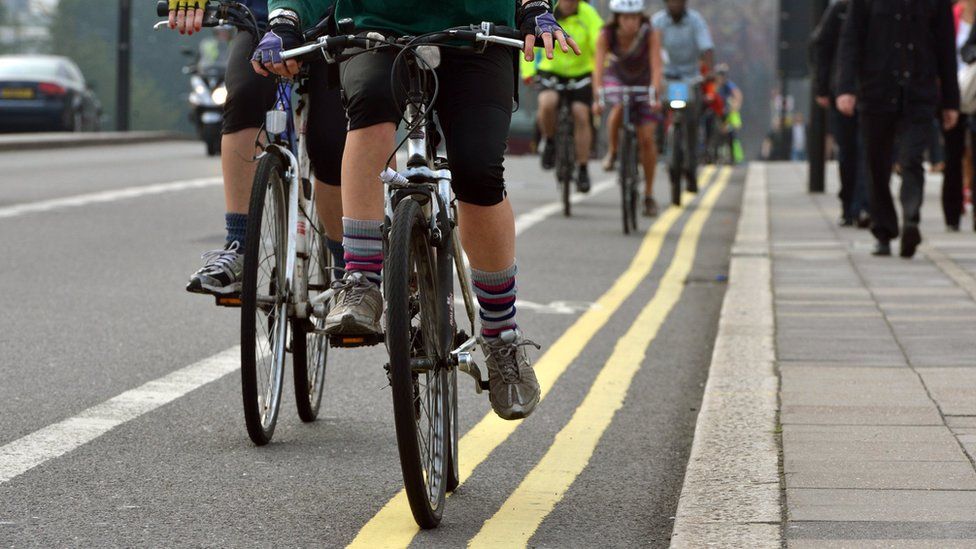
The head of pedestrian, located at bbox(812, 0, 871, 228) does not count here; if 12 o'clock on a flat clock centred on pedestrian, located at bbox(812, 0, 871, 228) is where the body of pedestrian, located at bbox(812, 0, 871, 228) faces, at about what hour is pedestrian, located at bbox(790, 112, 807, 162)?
pedestrian, located at bbox(790, 112, 807, 162) is roughly at 6 o'clock from pedestrian, located at bbox(812, 0, 871, 228).

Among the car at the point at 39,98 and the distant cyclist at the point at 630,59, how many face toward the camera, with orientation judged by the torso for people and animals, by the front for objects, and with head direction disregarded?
1

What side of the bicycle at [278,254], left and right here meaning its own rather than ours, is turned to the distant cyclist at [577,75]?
back

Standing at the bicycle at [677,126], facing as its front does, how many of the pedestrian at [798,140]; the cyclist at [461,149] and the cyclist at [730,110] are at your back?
2

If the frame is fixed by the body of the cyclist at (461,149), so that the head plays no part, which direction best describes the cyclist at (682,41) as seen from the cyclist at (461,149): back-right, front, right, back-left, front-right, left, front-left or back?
back

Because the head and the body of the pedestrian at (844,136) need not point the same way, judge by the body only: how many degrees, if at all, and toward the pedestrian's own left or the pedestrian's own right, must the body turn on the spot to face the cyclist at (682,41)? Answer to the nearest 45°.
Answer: approximately 180°

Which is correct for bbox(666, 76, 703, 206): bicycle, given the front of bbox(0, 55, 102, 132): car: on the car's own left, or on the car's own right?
on the car's own right

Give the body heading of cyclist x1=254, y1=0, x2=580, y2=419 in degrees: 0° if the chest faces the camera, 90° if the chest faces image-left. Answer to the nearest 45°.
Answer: approximately 0°

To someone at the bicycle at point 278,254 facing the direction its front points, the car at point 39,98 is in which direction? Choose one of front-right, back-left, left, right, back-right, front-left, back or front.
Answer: back

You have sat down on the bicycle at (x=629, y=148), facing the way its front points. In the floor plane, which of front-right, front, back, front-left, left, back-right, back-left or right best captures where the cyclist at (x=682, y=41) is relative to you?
back

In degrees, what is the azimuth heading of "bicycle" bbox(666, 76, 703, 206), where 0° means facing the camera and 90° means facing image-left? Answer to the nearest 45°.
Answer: approximately 0°

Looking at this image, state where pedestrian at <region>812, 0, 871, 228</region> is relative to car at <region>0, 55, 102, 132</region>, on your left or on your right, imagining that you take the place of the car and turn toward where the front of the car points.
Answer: on your right
